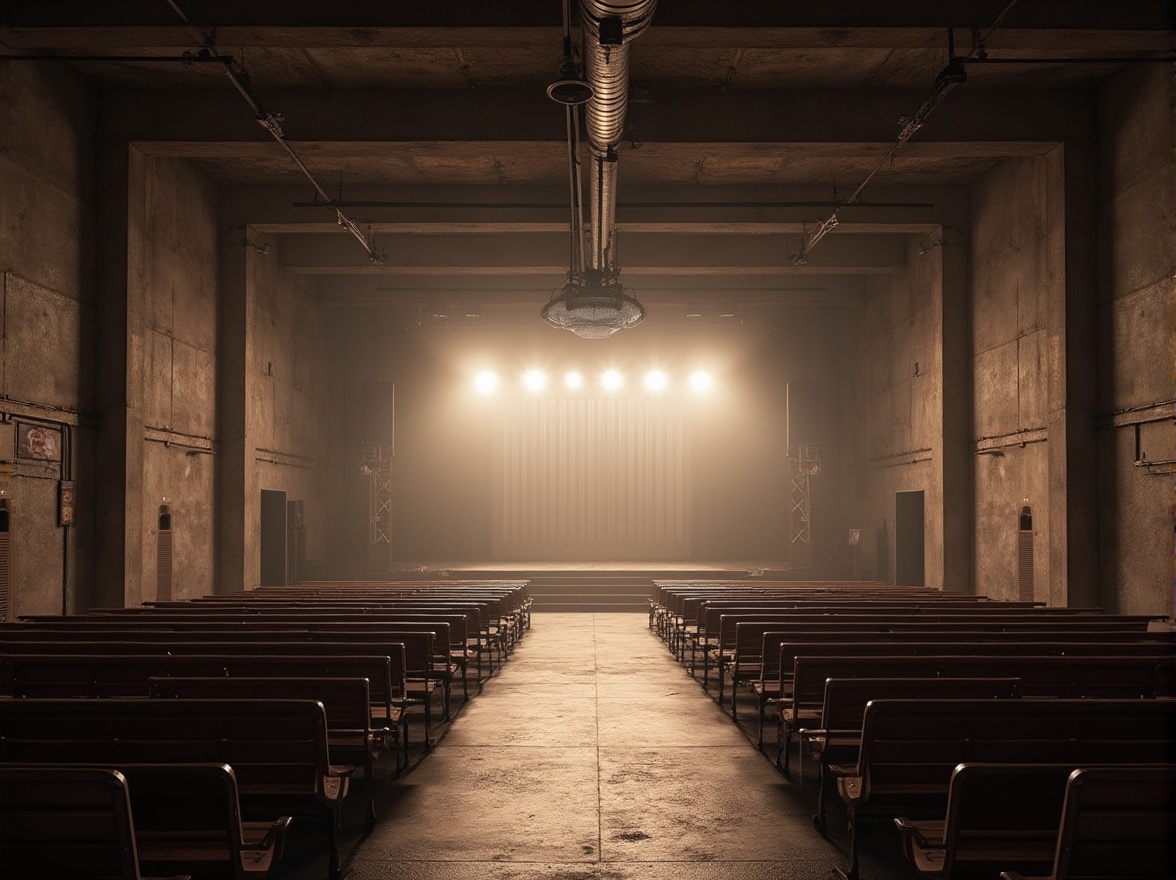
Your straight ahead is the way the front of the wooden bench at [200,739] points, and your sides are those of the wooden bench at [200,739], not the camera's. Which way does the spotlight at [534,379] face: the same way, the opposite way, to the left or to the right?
the opposite way

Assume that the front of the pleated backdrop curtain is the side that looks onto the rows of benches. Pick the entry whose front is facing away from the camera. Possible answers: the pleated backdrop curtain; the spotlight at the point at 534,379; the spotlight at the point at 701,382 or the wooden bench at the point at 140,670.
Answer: the wooden bench

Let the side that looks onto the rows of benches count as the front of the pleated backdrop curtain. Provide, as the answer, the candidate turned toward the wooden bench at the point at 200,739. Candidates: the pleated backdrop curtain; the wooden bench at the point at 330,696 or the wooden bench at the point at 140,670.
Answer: the pleated backdrop curtain

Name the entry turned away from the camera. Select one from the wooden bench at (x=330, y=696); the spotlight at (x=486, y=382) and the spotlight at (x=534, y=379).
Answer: the wooden bench

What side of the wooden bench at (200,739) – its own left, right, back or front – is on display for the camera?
back

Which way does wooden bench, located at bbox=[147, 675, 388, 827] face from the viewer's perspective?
away from the camera

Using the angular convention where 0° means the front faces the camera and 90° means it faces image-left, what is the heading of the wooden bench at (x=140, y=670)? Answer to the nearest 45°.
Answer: approximately 180°

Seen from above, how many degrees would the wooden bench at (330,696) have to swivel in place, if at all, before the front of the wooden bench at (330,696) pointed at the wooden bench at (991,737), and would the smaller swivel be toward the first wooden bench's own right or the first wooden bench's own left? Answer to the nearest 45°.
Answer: approximately 135° to the first wooden bench's own right

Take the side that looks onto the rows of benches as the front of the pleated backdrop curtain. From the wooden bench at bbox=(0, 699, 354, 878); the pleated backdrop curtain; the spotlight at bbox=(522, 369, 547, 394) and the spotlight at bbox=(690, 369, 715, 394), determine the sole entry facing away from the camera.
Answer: the wooden bench

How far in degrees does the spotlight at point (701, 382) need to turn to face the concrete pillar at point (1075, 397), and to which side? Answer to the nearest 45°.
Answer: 0° — it already faces it

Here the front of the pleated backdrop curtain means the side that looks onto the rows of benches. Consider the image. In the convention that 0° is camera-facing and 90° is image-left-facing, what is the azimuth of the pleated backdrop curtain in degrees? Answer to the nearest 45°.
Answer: approximately 0°
